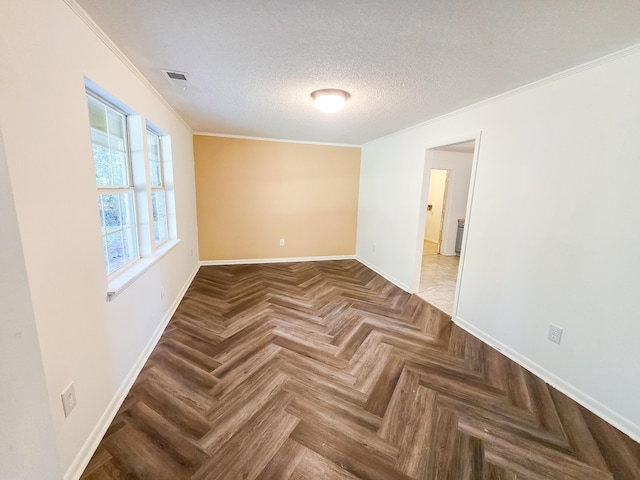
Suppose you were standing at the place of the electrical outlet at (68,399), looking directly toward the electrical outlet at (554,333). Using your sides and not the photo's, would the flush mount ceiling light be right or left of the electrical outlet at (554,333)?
left

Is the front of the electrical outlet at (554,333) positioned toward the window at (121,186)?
yes

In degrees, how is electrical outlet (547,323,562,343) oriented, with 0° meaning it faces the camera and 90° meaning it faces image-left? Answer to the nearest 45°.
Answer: approximately 45°

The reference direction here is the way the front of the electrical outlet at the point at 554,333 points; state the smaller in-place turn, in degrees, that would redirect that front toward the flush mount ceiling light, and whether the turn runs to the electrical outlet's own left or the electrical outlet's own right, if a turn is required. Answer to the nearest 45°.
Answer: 0° — it already faces it

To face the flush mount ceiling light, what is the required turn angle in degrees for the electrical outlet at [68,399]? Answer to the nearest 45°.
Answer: approximately 45° to its left

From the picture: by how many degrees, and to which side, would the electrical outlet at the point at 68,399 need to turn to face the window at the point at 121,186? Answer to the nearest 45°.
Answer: approximately 90° to its left

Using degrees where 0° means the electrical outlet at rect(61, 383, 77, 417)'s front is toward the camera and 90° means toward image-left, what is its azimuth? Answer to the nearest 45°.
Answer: approximately 315°

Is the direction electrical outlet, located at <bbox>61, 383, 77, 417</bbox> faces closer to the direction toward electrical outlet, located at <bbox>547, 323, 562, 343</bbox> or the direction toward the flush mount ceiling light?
the electrical outlet

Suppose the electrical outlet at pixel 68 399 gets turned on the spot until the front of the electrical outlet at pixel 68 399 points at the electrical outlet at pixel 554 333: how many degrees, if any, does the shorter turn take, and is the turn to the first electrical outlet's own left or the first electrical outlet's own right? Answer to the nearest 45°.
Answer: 0° — it already faces it

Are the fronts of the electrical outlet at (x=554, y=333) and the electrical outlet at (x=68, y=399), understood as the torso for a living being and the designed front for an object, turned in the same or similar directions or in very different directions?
very different directions
